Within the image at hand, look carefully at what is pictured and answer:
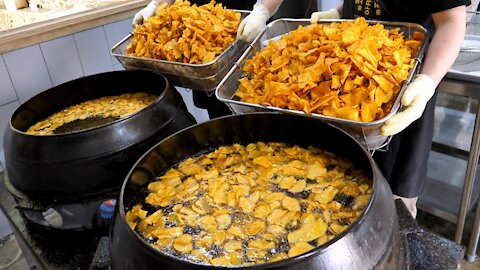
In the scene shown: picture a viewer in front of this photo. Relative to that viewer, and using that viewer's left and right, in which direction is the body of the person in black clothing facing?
facing the viewer and to the left of the viewer

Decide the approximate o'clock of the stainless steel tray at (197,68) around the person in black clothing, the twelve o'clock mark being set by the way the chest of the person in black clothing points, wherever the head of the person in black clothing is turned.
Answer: The stainless steel tray is roughly at 1 o'clock from the person in black clothing.

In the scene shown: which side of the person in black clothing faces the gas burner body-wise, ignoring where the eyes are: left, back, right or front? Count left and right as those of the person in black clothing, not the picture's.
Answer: front

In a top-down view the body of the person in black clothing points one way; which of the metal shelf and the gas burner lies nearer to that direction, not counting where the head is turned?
the gas burner
